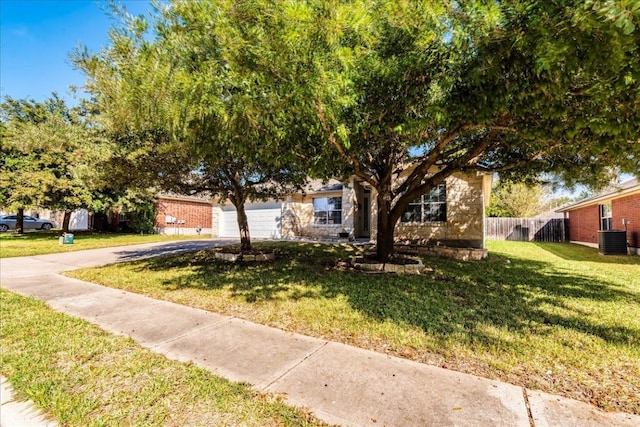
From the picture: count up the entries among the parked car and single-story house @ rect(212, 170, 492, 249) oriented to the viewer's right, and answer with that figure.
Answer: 1

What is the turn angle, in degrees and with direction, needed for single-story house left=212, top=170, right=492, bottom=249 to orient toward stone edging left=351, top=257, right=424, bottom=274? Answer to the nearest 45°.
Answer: approximately 45° to its left

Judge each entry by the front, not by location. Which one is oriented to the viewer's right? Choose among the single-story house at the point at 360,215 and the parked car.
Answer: the parked car

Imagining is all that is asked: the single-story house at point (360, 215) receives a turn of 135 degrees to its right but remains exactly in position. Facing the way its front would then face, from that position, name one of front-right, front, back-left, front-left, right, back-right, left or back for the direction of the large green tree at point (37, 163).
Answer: left

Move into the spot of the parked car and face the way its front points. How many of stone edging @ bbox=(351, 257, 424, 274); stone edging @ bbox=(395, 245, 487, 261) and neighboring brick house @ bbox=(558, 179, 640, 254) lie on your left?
0

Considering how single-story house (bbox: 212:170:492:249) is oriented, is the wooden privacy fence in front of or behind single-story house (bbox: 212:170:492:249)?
behind

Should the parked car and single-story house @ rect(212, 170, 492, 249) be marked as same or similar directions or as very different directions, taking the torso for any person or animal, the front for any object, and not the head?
very different directions

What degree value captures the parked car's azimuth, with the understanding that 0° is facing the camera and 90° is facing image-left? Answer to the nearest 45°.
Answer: approximately 270°

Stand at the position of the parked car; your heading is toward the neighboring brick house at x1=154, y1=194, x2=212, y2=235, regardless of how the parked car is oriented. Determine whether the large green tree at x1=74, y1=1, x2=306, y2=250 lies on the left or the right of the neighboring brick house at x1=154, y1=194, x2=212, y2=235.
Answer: right

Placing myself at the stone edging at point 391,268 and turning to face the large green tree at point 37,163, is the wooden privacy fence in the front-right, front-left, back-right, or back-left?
back-right

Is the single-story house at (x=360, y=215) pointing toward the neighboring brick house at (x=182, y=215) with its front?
no

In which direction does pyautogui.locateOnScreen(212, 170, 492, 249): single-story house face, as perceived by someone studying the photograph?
facing the viewer and to the left of the viewer
